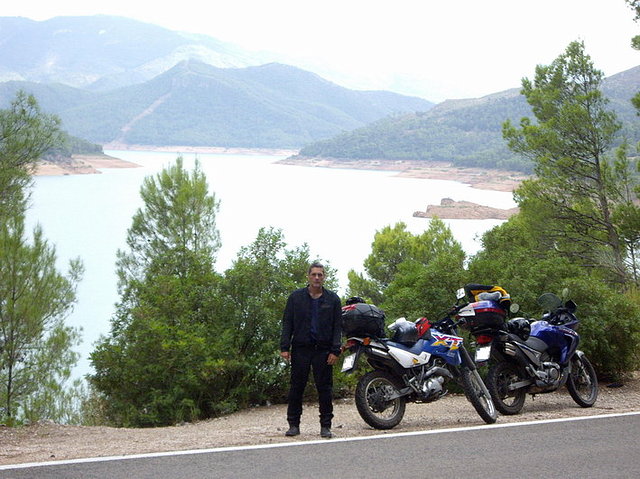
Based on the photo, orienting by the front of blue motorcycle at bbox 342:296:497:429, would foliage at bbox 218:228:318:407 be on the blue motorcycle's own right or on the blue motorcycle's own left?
on the blue motorcycle's own left

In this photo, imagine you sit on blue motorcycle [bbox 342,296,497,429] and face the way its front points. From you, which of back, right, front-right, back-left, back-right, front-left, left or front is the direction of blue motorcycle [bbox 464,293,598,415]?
front

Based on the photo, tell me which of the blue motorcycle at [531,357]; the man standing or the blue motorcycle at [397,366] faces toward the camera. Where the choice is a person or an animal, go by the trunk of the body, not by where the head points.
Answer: the man standing

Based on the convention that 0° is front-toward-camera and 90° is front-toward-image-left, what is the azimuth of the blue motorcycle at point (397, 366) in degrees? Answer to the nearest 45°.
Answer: approximately 225°

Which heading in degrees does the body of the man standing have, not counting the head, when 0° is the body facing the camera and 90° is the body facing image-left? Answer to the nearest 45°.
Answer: approximately 0°

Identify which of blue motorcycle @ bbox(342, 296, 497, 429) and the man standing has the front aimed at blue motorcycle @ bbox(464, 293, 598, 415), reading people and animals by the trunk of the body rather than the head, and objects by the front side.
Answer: blue motorcycle @ bbox(342, 296, 497, 429)

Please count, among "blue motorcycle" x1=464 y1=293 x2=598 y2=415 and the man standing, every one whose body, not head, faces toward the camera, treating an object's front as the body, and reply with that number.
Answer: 1

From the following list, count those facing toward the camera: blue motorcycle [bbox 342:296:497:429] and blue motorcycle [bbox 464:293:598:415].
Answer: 0

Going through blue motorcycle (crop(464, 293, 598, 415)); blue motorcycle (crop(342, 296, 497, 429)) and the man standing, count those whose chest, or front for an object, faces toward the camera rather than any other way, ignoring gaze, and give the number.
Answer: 1

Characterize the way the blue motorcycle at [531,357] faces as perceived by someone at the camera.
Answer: facing away from the viewer and to the right of the viewer

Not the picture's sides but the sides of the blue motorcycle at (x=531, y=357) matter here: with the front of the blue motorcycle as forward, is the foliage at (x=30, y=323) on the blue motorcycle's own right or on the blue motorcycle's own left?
on the blue motorcycle's own left

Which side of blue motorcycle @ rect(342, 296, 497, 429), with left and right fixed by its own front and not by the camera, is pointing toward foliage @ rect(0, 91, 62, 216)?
left

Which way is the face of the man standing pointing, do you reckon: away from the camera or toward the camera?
toward the camera

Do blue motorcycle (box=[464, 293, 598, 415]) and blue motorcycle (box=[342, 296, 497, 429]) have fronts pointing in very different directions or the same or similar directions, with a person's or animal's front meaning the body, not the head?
same or similar directions
